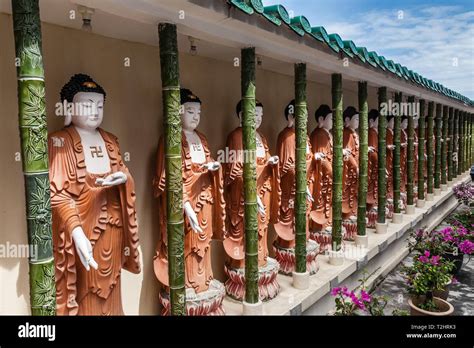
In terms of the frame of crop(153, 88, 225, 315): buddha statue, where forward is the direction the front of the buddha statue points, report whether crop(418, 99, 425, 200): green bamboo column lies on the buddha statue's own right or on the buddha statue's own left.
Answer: on the buddha statue's own left

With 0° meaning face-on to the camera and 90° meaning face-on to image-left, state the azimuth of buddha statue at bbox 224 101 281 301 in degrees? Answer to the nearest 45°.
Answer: approximately 315°

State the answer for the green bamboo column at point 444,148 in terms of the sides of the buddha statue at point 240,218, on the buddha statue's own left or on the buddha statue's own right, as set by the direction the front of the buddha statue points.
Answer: on the buddha statue's own left

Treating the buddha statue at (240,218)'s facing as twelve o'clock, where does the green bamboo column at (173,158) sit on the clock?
The green bamboo column is roughly at 2 o'clock from the buddha statue.

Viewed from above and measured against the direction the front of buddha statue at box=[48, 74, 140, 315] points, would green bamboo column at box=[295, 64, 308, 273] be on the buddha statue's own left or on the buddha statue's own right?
on the buddha statue's own left

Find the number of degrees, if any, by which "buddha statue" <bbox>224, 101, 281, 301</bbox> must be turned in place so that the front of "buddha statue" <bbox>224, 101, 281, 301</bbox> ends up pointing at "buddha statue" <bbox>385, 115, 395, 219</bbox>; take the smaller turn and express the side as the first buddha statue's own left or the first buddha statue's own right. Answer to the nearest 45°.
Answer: approximately 90° to the first buddha statue's own left

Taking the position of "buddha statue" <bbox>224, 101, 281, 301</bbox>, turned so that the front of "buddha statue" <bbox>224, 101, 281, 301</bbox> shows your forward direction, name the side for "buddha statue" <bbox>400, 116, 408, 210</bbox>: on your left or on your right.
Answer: on your left

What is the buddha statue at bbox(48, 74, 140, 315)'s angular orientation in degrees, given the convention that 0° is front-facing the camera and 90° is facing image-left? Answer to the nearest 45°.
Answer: approximately 315°

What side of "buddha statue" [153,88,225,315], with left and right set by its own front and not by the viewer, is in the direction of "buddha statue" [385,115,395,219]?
left

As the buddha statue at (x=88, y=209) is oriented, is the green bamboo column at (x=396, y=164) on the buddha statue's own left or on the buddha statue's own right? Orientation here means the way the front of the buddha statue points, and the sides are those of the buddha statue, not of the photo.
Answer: on the buddha statue's own left

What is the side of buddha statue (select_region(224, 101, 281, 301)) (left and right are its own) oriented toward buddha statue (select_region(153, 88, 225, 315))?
right
